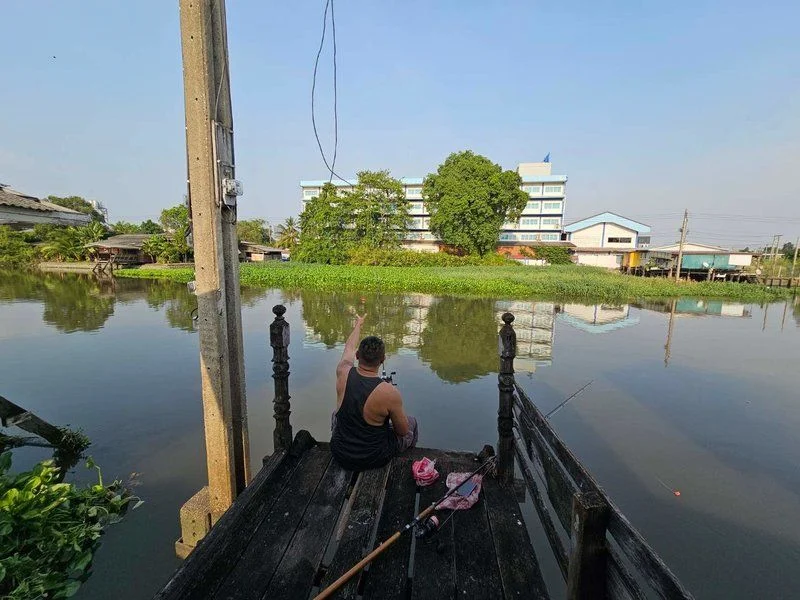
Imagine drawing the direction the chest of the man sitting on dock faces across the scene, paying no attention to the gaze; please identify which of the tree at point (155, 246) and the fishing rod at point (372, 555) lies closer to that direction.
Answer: the tree

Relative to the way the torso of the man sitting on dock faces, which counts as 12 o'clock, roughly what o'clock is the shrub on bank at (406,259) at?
The shrub on bank is roughly at 12 o'clock from the man sitting on dock.

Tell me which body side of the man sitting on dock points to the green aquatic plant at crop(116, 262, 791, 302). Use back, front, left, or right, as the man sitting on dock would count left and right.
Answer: front

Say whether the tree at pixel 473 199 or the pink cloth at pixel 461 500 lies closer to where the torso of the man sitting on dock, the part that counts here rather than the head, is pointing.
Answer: the tree

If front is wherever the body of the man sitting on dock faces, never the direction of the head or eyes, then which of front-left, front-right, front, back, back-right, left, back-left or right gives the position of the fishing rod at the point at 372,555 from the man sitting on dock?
back

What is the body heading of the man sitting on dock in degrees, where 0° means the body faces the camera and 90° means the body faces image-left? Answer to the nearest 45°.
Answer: approximately 180°

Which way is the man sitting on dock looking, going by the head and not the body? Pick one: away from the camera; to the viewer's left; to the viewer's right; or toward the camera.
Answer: away from the camera

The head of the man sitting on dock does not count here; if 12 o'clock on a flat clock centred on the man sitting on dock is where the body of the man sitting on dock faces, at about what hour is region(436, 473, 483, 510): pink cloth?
The pink cloth is roughly at 4 o'clock from the man sitting on dock.

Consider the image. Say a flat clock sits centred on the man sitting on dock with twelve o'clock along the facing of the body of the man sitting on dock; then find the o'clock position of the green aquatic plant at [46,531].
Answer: The green aquatic plant is roughly at 9 o'clock from the man sitting on dock.

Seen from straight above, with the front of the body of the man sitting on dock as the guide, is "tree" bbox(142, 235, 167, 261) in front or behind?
in front

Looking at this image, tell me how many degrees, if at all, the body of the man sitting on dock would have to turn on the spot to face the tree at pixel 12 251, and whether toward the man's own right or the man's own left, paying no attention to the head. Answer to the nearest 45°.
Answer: approximately 45° to the man's own left

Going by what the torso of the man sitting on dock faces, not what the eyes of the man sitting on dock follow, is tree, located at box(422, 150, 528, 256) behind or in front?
in front
